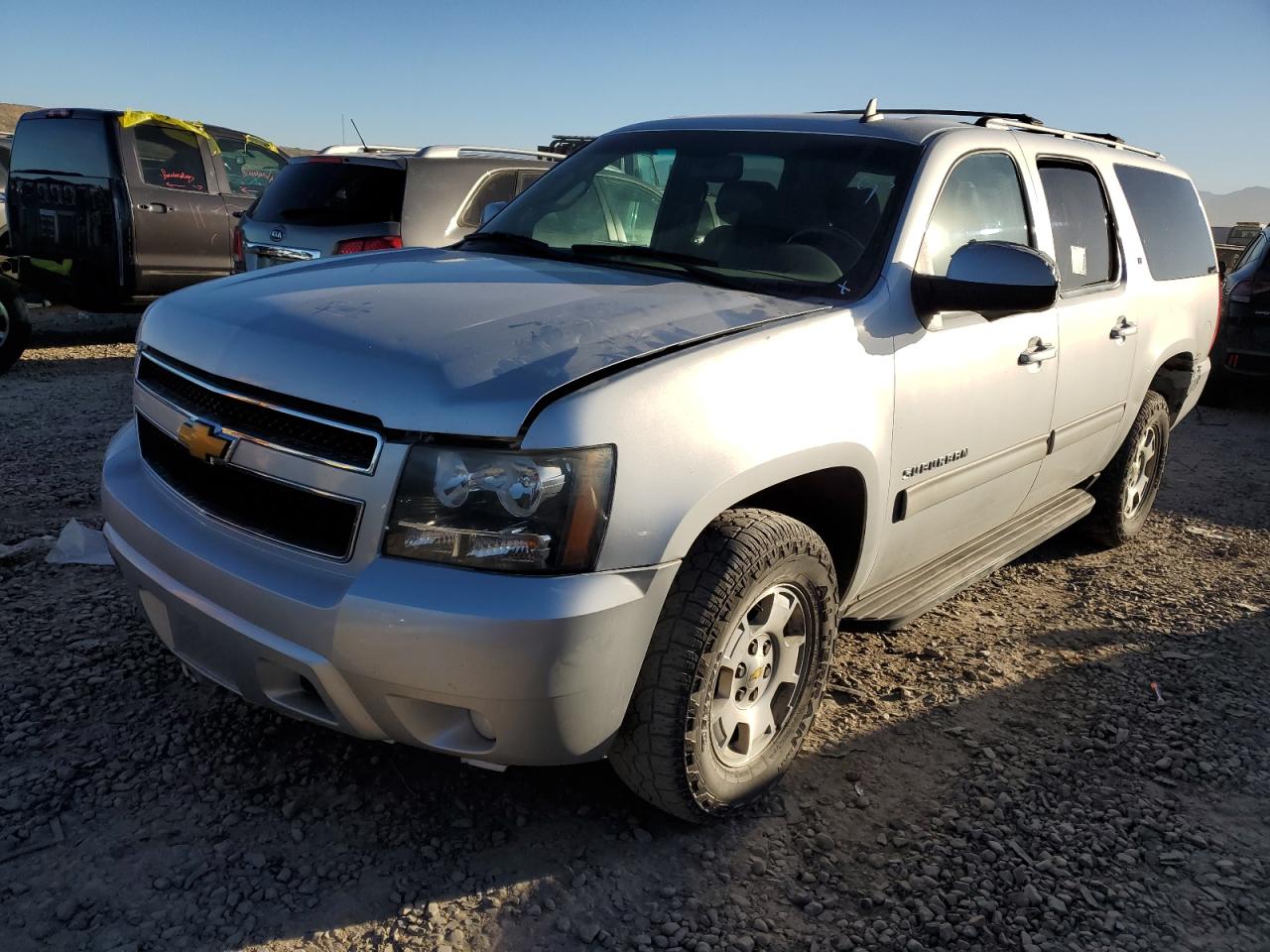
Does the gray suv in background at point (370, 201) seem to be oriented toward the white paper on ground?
no

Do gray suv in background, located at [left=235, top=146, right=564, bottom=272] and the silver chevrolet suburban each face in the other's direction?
no

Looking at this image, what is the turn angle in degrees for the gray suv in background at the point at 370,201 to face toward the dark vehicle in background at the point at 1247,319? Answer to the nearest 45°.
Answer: approximately 45° to its right

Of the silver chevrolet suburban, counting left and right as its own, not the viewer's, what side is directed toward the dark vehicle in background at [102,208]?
right

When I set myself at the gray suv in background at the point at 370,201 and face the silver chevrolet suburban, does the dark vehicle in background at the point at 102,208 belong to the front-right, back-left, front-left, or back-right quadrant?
back-right

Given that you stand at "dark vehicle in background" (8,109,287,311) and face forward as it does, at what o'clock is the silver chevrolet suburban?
The silver chevrolet suburban is roughly at 4 o'clock from the dark vehicle in background.

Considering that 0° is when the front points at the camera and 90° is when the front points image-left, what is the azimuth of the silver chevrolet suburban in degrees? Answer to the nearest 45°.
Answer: approximately 45°

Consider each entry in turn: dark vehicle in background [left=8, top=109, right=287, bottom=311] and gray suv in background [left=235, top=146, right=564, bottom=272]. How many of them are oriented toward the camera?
0

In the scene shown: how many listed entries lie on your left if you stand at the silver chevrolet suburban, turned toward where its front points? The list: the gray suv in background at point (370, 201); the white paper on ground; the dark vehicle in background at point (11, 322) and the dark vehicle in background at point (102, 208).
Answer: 0

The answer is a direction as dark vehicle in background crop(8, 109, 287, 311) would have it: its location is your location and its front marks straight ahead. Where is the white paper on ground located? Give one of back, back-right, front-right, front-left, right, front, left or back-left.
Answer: back-right

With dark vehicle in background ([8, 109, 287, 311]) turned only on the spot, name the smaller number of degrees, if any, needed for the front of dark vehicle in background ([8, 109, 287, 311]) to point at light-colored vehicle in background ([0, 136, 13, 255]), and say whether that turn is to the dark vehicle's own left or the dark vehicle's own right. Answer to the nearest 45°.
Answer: approximately 90° to the dark vehicle's own left

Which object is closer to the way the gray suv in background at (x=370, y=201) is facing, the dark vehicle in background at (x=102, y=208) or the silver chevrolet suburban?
the dark vehicle in background

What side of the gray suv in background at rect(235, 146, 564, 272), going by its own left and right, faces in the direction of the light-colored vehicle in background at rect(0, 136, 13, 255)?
left

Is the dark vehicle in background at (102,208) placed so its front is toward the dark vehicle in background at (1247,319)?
no

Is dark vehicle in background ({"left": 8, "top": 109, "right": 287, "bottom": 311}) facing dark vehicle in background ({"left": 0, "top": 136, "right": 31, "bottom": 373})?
no

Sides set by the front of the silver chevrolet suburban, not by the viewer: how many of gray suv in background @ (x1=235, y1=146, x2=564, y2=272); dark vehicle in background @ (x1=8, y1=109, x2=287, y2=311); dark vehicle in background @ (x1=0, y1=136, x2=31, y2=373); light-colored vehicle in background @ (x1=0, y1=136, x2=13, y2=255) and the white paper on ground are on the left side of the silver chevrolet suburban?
0

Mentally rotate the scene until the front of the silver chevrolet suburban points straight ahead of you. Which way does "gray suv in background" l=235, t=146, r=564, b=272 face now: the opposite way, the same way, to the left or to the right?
the opposite way

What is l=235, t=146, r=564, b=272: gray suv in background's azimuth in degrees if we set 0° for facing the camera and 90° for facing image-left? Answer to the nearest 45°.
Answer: approximately 225°

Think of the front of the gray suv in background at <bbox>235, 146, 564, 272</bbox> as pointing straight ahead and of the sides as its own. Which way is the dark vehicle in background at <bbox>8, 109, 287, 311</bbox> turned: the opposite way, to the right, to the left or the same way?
the same way
